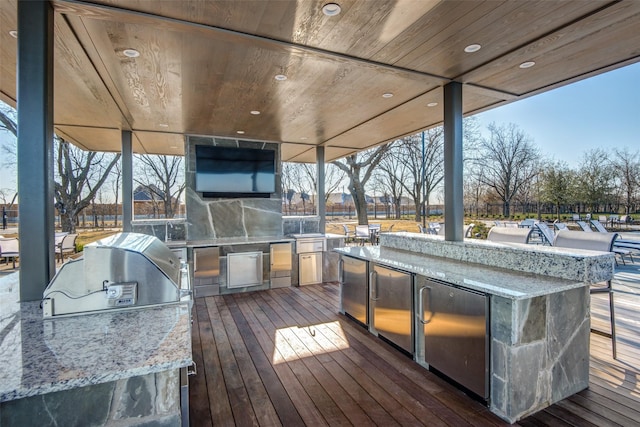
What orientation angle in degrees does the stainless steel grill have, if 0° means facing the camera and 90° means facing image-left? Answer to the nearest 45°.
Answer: approximately 270°

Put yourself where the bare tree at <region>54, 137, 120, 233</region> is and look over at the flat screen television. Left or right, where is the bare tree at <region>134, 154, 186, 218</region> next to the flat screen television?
left

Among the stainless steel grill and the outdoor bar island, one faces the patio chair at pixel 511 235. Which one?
the stainless steel grill

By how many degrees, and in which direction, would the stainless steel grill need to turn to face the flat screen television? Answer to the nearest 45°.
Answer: approximately 45° to its left

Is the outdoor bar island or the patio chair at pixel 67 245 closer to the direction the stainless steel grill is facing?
the outdoor bar island

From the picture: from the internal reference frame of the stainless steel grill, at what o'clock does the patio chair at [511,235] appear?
The patio chair is roughly at 12 o'clock from the stainless steel grill.

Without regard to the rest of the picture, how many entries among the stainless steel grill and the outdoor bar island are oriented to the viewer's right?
1

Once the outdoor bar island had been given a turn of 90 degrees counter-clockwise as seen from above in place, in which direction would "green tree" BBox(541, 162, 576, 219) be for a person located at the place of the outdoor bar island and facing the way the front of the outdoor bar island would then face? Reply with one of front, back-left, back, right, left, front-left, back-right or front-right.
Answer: back-left

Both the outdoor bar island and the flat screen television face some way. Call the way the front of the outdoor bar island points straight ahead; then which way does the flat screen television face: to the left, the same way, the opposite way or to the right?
to the left

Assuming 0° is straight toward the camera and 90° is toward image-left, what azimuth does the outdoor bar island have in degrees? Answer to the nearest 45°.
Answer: approximately 45°

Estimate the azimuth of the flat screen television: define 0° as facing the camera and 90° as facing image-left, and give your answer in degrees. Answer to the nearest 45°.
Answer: approximately 0°
